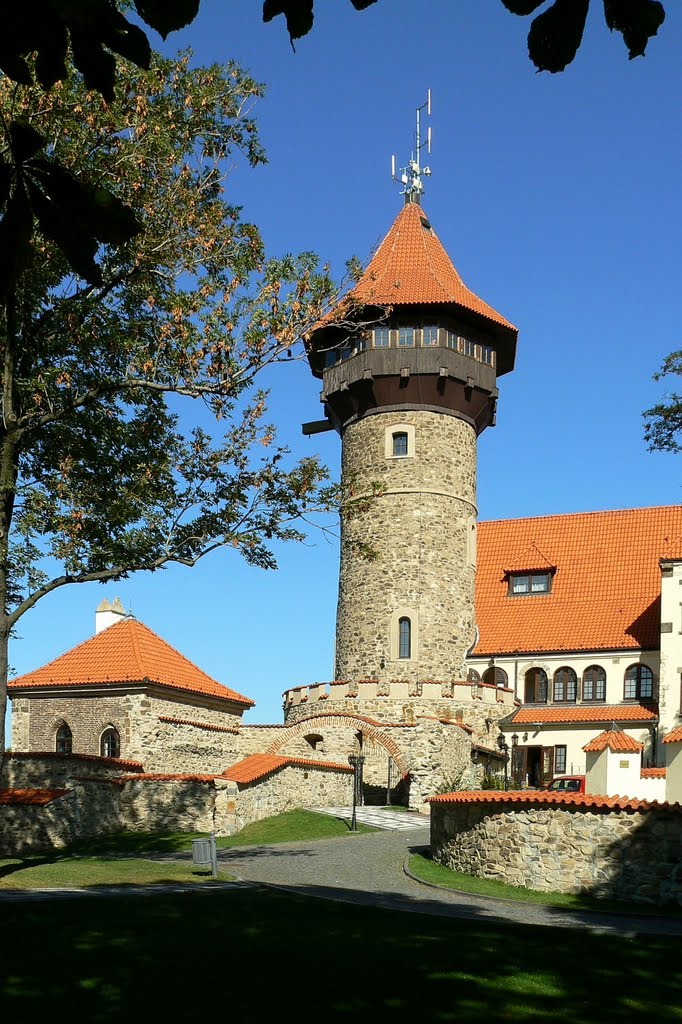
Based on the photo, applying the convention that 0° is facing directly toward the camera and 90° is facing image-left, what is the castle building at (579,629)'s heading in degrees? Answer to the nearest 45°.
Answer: approximately 0°

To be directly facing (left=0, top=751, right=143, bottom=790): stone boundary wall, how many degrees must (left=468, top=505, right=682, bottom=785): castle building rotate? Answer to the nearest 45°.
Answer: approximately 45° to its right

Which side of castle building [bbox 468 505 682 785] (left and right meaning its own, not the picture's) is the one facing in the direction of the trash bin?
front

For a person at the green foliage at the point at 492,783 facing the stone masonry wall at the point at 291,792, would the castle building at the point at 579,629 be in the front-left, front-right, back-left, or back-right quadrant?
back-right

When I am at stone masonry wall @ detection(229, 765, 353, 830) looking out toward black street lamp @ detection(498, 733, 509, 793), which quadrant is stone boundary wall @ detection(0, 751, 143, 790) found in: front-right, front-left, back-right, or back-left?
back-left

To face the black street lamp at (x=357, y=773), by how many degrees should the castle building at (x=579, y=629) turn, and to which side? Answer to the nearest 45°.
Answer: approximately 45° to its right
